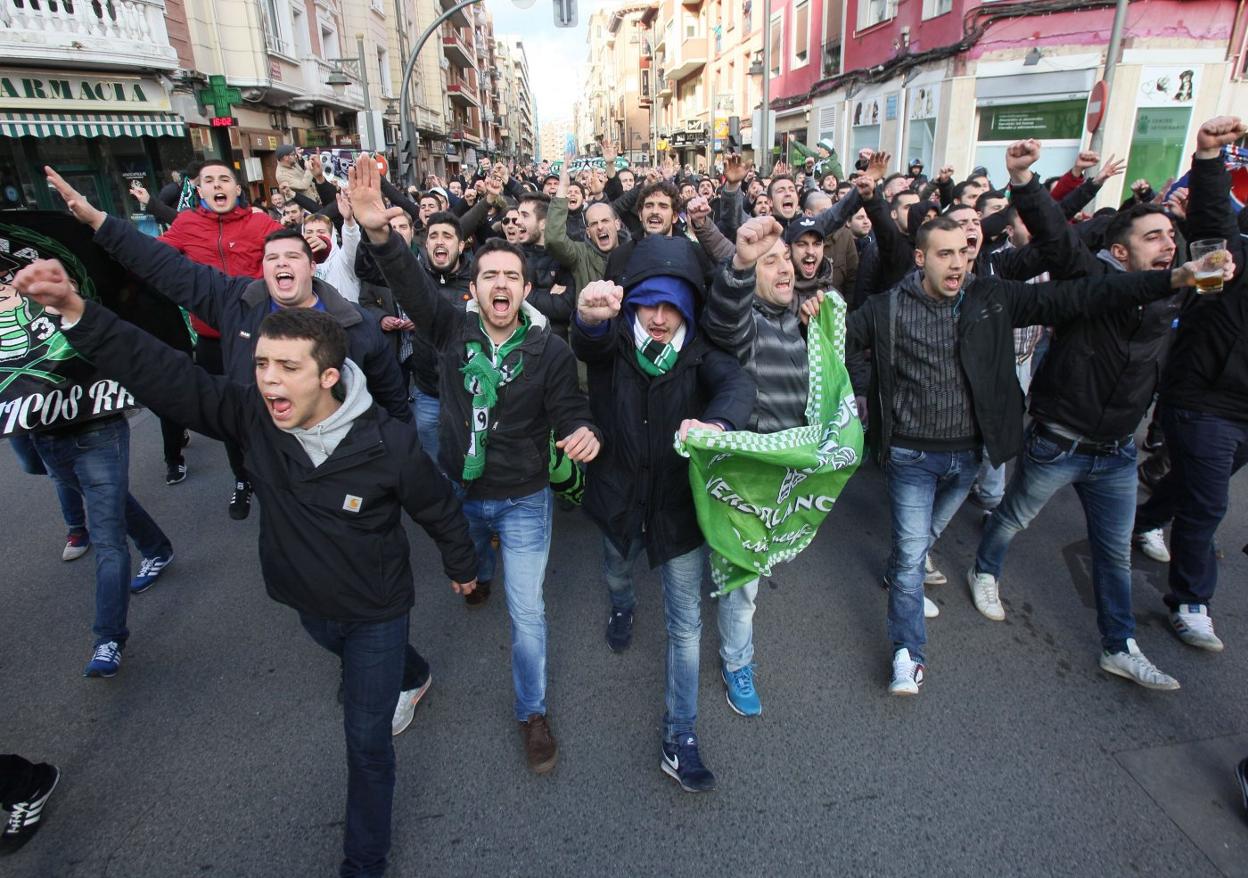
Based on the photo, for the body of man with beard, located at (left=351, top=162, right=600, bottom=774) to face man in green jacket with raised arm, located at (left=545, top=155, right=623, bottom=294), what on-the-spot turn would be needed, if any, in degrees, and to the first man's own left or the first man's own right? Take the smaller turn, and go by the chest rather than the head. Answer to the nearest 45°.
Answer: approximately 180°

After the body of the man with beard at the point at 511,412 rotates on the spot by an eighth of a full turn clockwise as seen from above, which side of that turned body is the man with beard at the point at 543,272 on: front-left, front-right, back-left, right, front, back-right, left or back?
back-right

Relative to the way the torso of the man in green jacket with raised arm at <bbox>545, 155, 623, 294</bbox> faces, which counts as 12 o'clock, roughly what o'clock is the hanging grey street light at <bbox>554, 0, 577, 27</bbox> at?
The hanging grey street light is roughly at 6 o'clock from the man in green jacket with raised arm.

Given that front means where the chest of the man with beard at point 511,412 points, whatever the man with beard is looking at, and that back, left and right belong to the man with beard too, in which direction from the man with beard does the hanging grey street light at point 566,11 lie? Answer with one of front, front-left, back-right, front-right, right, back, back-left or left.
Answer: back

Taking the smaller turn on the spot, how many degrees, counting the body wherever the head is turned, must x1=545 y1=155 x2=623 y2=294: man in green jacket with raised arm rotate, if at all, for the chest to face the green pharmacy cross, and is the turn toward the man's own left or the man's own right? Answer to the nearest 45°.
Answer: approximately 135° to the man's own right

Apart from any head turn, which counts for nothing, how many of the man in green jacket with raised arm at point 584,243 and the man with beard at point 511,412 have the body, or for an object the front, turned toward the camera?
2

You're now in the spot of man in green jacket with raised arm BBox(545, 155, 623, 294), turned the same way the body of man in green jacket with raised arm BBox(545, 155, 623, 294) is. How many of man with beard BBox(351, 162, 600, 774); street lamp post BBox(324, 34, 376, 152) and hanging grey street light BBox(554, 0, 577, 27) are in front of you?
1

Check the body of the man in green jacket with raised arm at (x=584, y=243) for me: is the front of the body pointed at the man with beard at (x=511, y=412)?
yes

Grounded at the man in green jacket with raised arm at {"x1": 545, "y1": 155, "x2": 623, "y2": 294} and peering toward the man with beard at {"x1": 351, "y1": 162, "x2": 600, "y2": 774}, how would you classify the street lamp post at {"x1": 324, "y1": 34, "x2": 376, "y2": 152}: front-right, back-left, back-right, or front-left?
back-right

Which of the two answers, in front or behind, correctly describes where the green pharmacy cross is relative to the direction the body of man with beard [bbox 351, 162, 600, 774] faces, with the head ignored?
behind
